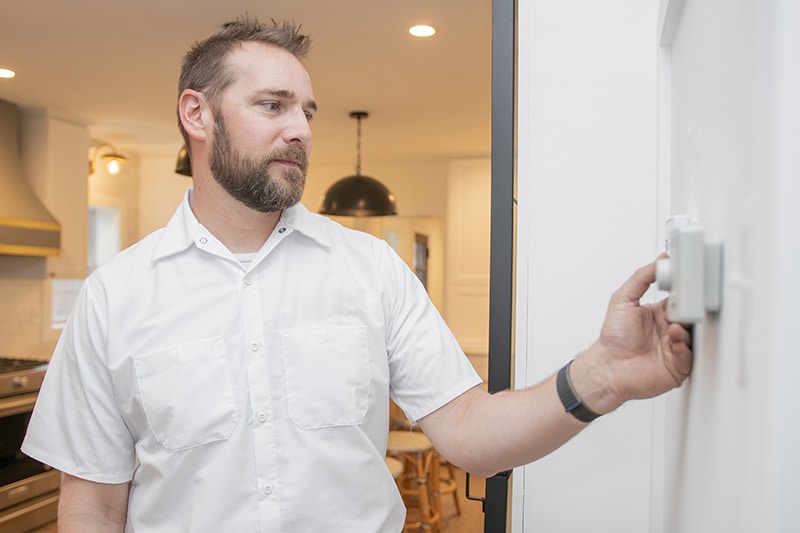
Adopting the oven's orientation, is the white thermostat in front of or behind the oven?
in front

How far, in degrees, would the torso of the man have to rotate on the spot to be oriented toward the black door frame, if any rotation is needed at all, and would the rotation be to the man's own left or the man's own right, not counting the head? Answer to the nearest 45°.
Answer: approximately 90° to the man's own left

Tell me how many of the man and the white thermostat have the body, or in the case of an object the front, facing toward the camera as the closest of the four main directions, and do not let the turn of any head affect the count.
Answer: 1

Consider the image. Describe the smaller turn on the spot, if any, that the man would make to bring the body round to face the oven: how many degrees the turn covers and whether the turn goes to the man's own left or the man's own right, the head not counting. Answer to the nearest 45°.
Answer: approximately 135° to the man's own right

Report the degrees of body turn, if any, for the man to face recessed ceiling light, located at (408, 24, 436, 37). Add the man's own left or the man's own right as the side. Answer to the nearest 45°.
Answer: approximately 180°

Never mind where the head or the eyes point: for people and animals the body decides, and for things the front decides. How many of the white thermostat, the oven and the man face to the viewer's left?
1

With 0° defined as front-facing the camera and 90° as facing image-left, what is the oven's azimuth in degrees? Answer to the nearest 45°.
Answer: approximately 315°

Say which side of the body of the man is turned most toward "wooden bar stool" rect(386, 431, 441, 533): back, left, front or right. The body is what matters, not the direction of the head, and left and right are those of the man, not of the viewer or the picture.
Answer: back

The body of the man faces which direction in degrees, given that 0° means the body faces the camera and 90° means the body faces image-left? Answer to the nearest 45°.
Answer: approximately 0°

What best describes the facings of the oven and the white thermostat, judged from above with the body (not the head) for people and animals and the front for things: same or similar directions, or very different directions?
very different directions

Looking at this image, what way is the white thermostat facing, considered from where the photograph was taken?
facing to the left of the viewer
